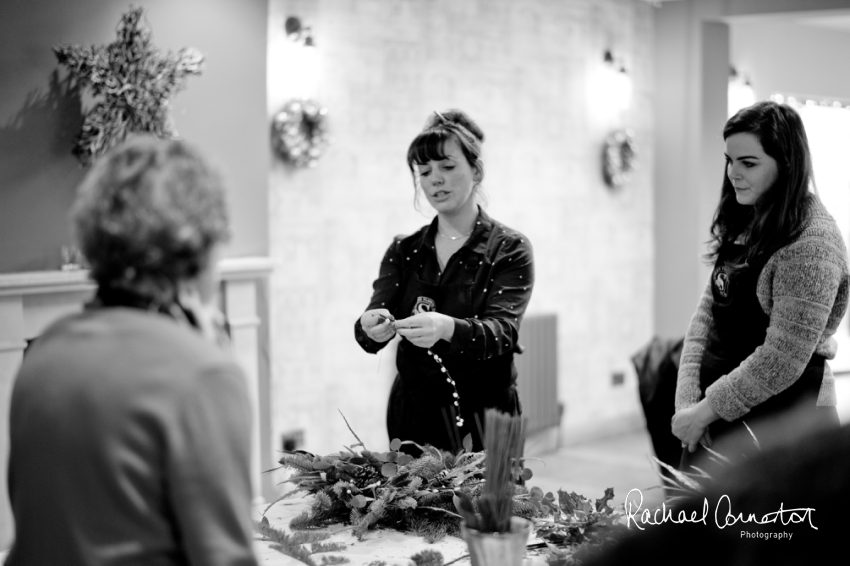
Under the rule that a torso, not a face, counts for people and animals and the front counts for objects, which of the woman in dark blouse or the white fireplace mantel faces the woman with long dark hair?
the white fireplace mantel

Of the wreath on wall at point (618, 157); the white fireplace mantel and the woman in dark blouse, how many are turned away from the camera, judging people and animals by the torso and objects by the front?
0

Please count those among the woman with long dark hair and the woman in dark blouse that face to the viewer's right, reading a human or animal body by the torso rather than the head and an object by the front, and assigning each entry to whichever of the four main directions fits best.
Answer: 0

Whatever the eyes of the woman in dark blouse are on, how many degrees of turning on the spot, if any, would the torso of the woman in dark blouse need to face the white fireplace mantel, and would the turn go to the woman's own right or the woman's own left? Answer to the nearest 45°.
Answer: approximately 90° to the woman's own right

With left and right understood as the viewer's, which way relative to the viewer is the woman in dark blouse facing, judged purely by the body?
facing the viewer and to the left of the viewer

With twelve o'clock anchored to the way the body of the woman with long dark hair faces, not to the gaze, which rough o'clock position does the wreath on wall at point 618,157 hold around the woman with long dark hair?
The wreath on wall is roughly at 4 o'clock from the woman with long dark hair.

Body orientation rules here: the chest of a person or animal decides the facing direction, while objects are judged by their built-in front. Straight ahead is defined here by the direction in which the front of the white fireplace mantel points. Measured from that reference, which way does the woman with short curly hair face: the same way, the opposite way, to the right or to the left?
the opposite way

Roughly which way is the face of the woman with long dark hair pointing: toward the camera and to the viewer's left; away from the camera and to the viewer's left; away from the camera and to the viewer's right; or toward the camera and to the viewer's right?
toward the camera and to the viewer's left

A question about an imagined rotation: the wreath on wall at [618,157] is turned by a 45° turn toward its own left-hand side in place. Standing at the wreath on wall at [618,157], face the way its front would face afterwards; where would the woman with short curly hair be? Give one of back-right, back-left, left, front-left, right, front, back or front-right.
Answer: right

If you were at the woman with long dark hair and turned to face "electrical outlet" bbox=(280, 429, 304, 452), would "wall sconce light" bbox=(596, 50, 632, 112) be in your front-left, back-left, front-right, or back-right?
front-right

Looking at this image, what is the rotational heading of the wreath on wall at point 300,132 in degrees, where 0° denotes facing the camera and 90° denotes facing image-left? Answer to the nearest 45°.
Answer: approximately 315°

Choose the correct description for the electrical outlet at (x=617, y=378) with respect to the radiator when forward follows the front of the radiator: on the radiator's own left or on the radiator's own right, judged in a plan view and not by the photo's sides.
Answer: on the radiator's own left

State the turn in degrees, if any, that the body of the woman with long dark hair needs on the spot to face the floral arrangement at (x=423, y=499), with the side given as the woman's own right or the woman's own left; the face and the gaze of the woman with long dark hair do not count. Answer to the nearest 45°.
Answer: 0° — they already face it

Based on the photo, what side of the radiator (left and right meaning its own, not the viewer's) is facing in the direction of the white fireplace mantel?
right

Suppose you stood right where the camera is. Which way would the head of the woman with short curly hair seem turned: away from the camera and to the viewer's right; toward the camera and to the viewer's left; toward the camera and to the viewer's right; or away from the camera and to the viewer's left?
away from the camera and to the viewer's right
